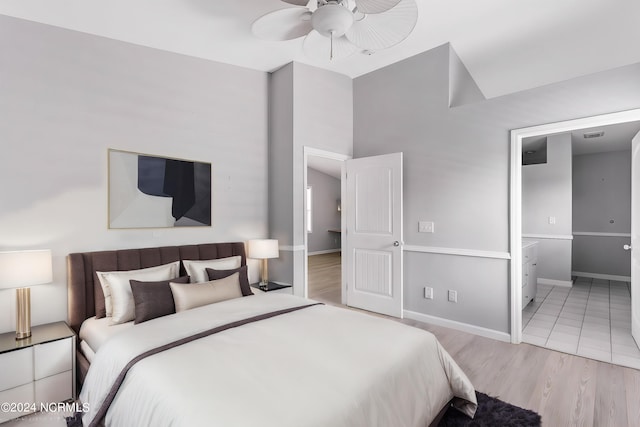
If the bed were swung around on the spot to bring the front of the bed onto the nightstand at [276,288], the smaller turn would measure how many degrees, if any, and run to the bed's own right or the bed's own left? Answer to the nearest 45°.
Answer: approximately 135° to the bed's own left

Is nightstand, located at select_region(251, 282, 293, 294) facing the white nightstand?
no

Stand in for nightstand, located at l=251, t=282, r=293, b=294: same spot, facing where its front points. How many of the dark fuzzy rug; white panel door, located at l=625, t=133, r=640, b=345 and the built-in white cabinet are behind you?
0

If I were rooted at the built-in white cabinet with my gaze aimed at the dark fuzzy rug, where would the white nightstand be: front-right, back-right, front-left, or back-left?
front-right

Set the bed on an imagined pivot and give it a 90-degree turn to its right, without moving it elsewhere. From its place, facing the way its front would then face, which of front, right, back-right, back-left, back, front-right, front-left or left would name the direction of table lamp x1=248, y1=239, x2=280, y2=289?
back-right

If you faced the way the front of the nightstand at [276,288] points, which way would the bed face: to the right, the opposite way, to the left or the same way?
the same way

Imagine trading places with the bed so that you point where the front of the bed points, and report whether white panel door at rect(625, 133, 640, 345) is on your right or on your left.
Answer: on your left

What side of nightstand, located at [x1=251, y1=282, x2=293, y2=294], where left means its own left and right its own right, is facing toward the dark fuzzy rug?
front

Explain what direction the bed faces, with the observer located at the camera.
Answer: facing the viewer and to the right of the viewer

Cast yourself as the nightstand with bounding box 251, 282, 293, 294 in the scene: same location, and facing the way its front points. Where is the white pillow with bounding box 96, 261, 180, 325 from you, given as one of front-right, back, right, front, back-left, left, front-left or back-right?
right

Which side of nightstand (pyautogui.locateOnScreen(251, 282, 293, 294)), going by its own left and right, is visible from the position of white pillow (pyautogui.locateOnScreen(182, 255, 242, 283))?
right

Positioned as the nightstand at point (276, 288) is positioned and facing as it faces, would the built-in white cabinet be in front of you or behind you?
in front

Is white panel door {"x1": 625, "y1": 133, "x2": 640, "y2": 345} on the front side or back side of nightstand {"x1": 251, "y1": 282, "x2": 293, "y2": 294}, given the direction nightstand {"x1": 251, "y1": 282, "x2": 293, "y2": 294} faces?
on the front side

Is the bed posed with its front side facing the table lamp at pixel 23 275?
no

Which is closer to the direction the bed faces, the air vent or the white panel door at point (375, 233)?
the air vent

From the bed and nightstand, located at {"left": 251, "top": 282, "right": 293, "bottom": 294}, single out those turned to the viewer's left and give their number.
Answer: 0

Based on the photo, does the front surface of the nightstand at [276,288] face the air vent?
no
